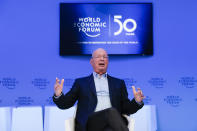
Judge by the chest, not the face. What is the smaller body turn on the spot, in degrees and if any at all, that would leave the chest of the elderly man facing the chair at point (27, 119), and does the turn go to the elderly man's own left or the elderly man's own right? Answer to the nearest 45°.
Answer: approximately 135° to the elderly man's own right

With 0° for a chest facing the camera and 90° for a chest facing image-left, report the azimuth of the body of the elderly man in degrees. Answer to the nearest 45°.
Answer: approximately 0°

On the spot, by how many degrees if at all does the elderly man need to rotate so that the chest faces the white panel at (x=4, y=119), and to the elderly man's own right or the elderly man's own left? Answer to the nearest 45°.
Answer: approximately 135° to the elderly man's own right
